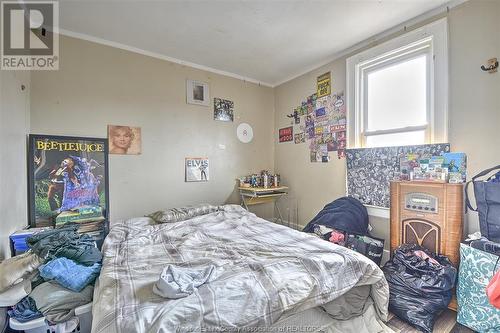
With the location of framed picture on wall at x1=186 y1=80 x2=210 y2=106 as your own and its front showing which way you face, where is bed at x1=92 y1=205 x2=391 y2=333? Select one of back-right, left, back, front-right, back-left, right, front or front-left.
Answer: front-right

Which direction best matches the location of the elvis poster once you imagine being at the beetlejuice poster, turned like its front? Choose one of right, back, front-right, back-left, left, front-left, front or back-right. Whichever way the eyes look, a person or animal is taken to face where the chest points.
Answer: front-left

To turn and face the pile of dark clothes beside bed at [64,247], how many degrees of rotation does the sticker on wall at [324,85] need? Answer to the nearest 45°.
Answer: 0° — it already faces it

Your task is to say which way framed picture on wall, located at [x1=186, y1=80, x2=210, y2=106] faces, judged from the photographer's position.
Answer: facing the viewer and to the right of the viewer

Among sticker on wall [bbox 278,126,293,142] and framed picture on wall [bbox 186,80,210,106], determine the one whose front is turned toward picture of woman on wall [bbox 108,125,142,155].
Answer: sticker on wall [bbox 278,126,293,142]

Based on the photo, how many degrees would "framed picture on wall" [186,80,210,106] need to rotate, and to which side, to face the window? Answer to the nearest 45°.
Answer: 0° — it already faces it

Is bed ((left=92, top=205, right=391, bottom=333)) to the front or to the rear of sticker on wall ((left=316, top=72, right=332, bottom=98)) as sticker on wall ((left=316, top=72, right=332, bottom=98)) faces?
to the front

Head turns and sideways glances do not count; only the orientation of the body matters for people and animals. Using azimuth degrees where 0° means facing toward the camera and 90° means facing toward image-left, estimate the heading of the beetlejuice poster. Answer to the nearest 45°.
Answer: approximately 315°

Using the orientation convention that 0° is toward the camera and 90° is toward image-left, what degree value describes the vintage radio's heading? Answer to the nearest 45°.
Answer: approximately 45°

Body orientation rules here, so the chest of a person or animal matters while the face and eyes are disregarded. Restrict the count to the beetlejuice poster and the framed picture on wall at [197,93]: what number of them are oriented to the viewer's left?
0

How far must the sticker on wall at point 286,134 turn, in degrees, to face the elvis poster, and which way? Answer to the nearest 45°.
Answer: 0° — it already faces it

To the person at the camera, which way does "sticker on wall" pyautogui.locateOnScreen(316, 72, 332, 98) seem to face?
facing the viewer and to the left of the viewer

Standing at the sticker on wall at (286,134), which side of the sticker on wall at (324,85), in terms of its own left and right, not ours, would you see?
right
